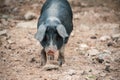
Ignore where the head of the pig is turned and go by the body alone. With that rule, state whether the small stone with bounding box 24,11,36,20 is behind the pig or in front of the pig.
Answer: behind

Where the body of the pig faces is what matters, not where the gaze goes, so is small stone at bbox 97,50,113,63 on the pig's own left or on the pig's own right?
on the pig's own left

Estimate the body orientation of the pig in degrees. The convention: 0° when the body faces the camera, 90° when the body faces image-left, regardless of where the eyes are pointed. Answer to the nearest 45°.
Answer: approximately 0°
